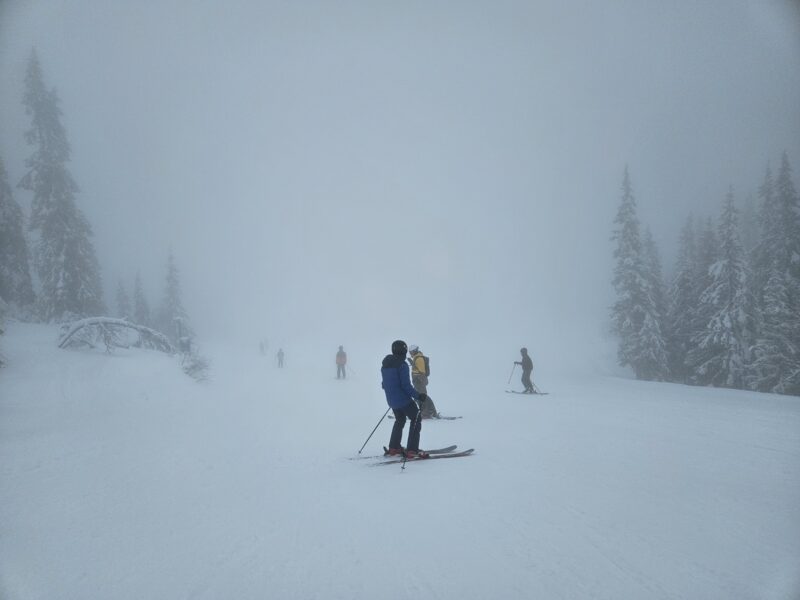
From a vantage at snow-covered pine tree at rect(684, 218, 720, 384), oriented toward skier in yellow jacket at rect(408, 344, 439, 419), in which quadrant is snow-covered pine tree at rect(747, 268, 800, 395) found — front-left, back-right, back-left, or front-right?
front-left

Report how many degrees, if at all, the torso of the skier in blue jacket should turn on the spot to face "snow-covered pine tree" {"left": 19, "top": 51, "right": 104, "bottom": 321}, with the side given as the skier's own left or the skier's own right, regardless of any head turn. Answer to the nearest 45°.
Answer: approximately 90° to the skier's own left

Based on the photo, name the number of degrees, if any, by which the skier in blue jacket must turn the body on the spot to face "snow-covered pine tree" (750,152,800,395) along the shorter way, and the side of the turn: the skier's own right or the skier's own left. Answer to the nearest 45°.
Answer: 0° — they already face it

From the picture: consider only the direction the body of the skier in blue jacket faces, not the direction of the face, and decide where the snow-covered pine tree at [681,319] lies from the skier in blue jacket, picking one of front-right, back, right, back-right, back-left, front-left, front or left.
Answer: front

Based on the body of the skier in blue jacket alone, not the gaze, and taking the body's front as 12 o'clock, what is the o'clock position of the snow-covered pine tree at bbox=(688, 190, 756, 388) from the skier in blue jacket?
The snow-covered pine tree is roughly at 12 o'clock from the skier in blue jacket.

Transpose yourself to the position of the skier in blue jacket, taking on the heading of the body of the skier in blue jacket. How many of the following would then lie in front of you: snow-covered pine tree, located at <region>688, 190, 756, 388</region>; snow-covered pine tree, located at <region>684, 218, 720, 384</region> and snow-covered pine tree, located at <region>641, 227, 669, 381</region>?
3

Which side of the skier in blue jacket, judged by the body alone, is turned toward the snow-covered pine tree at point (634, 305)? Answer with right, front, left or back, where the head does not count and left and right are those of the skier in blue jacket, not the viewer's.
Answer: front

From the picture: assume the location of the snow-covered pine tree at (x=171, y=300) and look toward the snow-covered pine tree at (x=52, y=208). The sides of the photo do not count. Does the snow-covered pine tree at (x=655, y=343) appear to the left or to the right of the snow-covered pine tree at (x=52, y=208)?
left

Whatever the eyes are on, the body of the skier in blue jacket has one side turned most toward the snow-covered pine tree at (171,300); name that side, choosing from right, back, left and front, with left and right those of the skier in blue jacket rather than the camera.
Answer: left

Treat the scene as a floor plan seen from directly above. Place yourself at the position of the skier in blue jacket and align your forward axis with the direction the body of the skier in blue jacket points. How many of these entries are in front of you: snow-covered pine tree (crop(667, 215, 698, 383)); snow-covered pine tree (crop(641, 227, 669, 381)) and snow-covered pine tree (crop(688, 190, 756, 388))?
3

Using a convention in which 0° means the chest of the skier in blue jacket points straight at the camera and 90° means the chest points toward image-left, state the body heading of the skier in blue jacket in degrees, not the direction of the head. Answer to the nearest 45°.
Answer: approximately 225°

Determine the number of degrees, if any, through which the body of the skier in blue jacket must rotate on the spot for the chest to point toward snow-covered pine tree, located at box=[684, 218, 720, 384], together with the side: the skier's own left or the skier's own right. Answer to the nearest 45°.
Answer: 0° — they already face it

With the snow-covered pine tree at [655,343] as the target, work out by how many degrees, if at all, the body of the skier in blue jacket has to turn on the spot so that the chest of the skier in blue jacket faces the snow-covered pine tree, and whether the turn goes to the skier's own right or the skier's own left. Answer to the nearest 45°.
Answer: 0° — they already face it

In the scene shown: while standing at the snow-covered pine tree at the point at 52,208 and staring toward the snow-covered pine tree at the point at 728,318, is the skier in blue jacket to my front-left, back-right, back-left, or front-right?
front-right

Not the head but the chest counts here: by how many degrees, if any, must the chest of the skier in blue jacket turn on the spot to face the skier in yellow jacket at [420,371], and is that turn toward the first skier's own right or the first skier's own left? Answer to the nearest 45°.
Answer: approximately 45° to the first skier's own left
